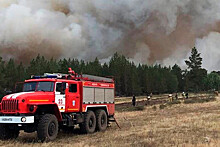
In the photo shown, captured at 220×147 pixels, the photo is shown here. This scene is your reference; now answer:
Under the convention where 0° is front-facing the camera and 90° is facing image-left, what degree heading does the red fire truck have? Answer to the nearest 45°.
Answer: approximately 45°
